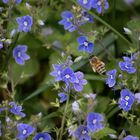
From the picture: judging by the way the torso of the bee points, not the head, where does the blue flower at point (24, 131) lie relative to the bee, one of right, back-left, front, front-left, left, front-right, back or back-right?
left

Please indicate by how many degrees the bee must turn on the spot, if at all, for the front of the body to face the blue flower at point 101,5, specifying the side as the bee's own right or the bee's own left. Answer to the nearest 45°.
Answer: approximately 45° to the bee's own right

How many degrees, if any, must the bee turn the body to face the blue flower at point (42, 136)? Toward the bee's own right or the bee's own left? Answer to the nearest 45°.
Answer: approximately 90° to the bee's own left

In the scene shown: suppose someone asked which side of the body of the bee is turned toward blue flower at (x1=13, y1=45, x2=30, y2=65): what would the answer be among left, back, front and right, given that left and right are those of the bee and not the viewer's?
front

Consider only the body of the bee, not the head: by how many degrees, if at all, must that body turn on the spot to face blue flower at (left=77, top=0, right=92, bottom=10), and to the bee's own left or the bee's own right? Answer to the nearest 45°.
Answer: approximately 45° to the bee's own right

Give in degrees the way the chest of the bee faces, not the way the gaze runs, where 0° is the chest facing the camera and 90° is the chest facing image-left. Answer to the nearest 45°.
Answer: approximately 135°

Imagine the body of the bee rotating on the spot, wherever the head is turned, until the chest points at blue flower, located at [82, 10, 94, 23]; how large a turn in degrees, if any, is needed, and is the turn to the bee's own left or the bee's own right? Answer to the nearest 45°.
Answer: approximately 45° to the bee's own right
